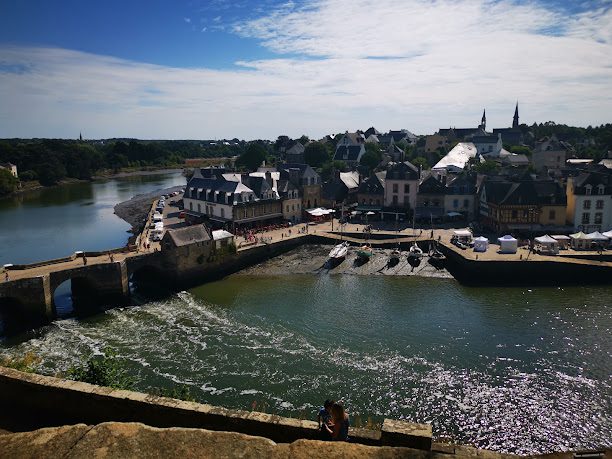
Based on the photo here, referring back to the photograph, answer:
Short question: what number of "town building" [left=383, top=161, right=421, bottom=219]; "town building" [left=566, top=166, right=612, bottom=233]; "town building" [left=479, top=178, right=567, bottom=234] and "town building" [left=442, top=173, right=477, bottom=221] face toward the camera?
4

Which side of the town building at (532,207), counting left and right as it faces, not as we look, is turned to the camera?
front

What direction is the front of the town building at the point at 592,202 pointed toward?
toward the camera

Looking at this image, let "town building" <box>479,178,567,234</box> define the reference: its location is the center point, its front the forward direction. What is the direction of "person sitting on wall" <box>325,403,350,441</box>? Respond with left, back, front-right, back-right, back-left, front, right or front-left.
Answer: front

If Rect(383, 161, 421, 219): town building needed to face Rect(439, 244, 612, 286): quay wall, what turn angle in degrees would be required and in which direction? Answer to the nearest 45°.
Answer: approximately 45° to its left

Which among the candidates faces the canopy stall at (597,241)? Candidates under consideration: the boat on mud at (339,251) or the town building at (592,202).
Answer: the town building

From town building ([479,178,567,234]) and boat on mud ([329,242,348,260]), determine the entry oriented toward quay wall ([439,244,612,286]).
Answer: the town building

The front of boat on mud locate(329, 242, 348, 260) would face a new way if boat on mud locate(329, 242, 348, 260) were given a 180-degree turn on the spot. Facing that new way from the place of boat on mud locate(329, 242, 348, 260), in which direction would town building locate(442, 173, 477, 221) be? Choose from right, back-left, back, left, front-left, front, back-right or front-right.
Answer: front

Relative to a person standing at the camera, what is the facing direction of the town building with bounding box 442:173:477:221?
facing the viewer

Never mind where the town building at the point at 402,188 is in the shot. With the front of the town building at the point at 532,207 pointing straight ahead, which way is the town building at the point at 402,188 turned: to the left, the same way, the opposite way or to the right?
the same way

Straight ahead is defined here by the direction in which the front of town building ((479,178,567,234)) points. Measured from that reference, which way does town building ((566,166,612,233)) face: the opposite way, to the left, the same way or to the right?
the same way

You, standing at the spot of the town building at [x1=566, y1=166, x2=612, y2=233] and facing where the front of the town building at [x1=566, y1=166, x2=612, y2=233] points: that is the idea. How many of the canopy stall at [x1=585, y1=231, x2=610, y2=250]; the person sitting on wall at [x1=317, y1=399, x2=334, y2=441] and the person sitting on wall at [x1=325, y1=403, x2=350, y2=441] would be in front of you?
3

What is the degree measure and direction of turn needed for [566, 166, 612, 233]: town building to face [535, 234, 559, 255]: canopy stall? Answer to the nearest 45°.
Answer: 0° — it already faces it

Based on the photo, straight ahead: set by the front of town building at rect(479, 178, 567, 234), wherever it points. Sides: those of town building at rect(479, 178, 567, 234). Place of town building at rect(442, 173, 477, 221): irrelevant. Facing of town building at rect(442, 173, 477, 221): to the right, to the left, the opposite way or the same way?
the same way

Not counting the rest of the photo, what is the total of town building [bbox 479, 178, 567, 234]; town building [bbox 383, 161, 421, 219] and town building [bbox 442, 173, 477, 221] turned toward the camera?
3
